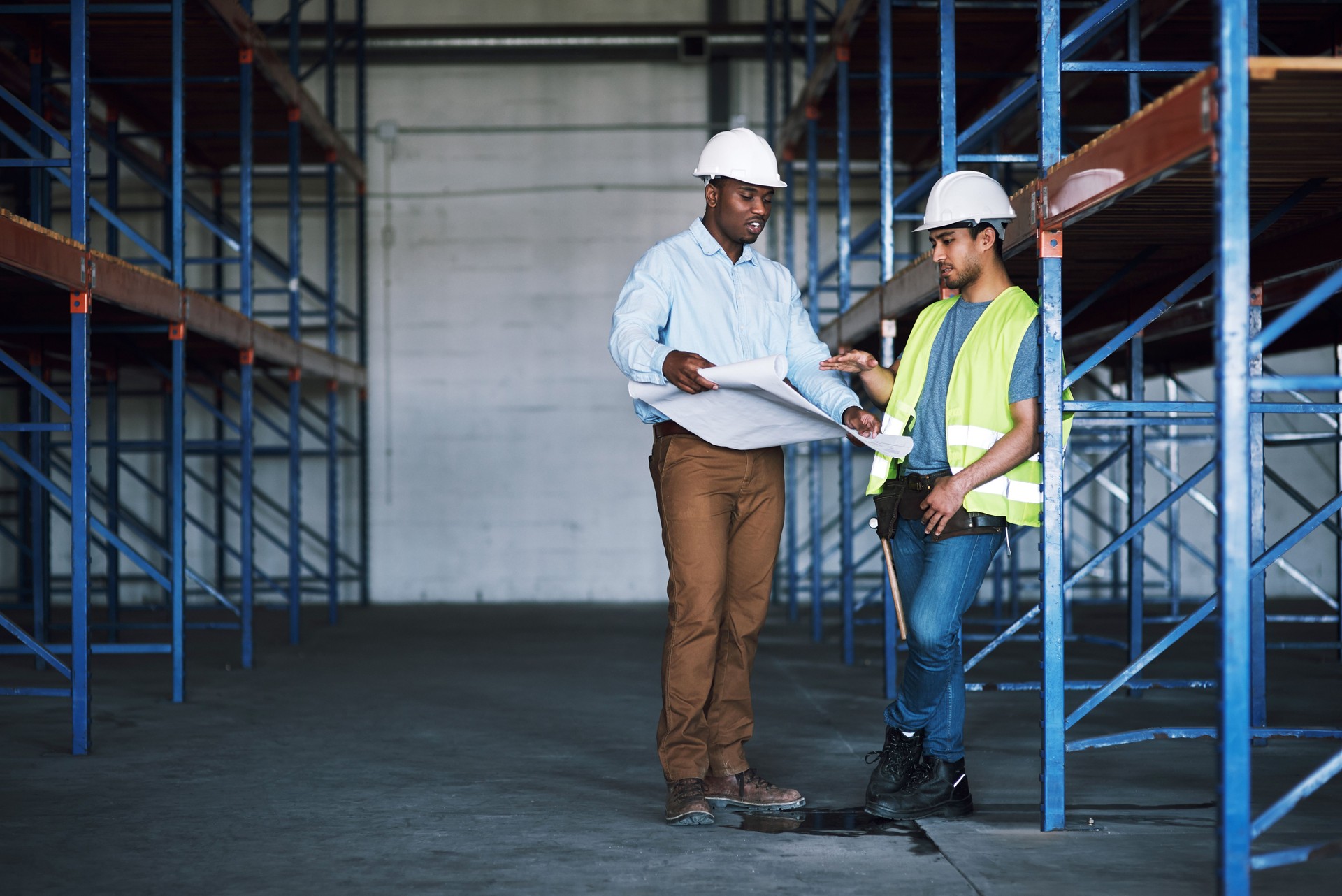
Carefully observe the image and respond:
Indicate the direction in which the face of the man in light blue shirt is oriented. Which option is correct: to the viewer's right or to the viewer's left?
to the viewer's right

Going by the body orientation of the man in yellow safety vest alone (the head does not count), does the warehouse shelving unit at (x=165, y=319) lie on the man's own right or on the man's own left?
on the man's own right

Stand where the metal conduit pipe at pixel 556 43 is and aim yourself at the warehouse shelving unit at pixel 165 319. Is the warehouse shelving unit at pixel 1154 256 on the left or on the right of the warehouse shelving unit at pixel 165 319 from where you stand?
left

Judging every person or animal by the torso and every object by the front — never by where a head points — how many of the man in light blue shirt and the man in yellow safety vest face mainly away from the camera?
0

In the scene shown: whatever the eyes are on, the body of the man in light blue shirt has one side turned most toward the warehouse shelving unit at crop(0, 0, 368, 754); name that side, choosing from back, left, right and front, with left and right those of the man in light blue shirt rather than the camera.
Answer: back

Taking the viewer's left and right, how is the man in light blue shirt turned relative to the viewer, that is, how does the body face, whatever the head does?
facing the viewer and to the right of the viewer

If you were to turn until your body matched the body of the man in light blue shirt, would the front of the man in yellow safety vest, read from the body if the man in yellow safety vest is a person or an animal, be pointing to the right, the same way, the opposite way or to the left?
to the right

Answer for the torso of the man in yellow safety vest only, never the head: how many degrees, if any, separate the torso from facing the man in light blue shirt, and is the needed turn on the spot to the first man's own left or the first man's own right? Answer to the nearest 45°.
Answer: approximately 45° to the first man's own right

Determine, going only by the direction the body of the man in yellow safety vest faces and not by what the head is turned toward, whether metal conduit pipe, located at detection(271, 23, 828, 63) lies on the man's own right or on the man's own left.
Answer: on the man's own right

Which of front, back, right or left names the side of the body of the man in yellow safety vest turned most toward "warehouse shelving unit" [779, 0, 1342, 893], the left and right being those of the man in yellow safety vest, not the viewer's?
back

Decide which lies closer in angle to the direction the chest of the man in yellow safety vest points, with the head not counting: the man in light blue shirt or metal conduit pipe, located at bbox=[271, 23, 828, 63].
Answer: the man in light blue shirt

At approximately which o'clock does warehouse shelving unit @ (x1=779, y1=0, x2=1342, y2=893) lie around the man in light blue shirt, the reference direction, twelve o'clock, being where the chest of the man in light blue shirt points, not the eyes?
The warehouse shelving unit is roughly at 10 o'clock from the man in light blue shirt.
